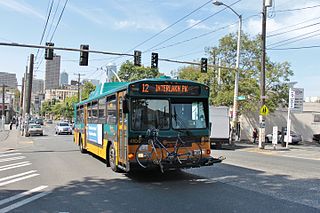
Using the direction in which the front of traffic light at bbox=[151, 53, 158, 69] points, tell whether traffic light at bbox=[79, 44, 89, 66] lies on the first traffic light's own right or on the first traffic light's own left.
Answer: on the first traffic light's own right

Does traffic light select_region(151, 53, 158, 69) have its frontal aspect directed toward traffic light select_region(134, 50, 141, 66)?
no

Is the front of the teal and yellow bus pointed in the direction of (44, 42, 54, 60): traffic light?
no

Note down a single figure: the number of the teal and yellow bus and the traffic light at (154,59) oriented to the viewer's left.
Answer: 0

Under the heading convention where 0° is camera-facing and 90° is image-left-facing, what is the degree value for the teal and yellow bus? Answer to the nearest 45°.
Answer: approximately 315°

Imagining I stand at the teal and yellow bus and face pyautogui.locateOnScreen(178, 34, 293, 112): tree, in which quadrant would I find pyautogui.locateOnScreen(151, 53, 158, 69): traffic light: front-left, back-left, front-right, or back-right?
front-left

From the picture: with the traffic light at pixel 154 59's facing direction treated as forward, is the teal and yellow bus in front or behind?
in front

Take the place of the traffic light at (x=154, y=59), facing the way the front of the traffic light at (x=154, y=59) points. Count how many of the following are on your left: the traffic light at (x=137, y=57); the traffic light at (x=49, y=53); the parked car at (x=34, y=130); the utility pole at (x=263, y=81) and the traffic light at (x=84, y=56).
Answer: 1

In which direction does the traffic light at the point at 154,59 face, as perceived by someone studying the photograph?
facing the viewer

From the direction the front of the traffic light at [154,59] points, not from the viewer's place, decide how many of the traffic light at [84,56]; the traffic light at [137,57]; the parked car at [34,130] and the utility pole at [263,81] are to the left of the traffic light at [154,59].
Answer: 1

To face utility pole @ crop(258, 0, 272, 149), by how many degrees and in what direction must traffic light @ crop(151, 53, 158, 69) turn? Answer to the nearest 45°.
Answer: approximately 90° to its left

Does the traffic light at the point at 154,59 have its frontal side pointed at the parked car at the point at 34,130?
no

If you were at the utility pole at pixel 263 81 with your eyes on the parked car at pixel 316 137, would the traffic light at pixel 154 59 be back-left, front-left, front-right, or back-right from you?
back-left

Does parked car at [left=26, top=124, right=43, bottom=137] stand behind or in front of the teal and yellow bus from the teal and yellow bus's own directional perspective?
behind

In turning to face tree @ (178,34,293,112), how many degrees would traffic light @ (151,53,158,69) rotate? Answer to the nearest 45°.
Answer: approximately 135° to its left

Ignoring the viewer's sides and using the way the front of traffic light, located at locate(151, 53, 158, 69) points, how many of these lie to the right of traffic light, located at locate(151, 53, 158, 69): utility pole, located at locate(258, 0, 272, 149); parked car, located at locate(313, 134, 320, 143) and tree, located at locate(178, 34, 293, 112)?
0

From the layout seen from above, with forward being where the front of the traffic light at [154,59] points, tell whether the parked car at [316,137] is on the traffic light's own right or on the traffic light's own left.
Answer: on the traffic light's own left
